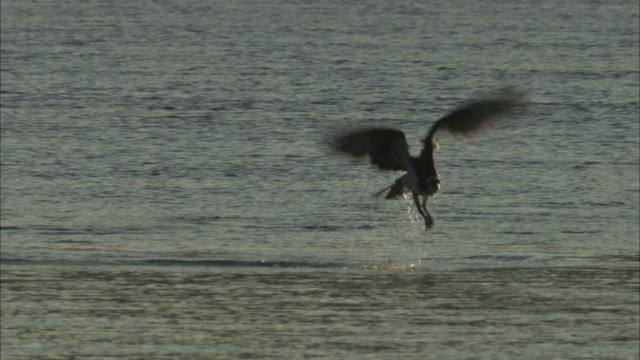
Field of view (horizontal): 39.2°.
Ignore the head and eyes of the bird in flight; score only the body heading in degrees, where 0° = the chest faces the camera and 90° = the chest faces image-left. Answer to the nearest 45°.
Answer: approximately 315°
